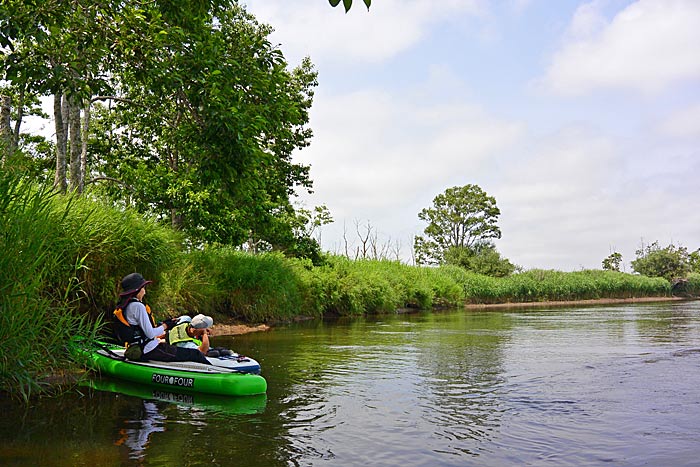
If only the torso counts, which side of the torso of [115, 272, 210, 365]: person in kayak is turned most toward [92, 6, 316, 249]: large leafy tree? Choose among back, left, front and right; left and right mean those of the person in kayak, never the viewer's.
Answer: left

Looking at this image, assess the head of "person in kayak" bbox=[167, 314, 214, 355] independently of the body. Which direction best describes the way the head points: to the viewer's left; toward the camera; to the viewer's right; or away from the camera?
to the viewer's right

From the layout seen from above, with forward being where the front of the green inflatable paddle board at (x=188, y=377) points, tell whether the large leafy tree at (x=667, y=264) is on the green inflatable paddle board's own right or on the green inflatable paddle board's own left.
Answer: on the green inflatable paddle board's own left

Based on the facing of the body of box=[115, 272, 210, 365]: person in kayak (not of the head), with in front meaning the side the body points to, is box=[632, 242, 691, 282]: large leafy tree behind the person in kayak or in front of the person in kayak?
in front

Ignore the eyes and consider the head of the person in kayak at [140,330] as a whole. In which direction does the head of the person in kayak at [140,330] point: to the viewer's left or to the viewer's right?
to the viewer's right

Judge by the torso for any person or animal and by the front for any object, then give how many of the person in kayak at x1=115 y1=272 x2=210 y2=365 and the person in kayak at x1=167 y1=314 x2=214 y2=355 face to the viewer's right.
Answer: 2

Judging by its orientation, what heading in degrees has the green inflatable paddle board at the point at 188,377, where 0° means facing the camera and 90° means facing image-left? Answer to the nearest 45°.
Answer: approximately 315°

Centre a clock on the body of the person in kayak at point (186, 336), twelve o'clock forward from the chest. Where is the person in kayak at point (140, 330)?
the person in kayak at point (140, 330) is roughly at 5 o'clock from the person in kayak at point (186, 336).

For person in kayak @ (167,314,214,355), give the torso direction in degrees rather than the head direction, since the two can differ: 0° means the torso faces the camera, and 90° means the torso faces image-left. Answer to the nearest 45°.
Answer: approximately 270°

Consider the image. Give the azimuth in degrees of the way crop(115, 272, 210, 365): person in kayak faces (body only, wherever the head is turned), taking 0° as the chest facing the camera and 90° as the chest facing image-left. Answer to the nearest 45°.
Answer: approximately 270°

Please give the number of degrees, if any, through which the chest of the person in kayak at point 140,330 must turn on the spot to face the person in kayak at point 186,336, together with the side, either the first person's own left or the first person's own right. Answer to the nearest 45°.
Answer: approximately 45° to the first person's own left
